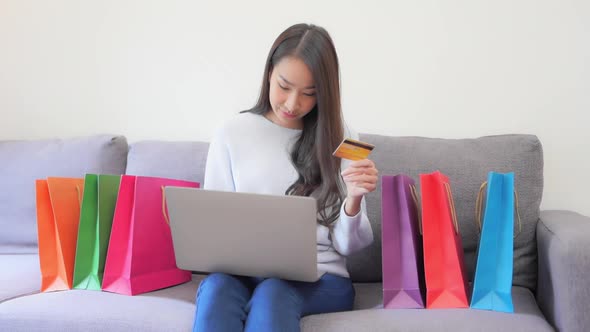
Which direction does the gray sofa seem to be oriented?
toward the camera
